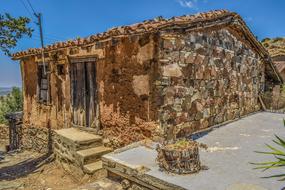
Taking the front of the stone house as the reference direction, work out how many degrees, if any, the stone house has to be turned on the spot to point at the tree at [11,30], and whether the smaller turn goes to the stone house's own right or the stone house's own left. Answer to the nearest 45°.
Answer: approximately 45° to the stone house's own right

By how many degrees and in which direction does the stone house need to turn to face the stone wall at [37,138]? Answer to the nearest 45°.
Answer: approximately 90° to its right

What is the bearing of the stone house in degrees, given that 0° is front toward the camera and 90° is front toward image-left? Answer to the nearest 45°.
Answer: approximately 45°

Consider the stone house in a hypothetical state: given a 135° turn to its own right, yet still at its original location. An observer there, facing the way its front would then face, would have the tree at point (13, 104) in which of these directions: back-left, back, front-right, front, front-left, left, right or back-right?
front-left
